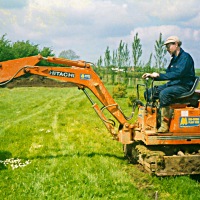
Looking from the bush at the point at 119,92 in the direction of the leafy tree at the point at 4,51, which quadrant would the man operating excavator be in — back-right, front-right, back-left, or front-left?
back-left

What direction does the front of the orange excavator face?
to the viewer's left

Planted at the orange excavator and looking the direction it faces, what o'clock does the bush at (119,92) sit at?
The bush is roughly at 3 o'clock from the orange excavator.

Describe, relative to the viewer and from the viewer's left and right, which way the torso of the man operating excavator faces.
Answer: facing to the left of the viewer

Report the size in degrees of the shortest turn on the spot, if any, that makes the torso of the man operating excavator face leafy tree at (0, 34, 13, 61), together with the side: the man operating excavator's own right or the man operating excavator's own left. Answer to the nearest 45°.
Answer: approximately 45° to the man operating excavator's own right

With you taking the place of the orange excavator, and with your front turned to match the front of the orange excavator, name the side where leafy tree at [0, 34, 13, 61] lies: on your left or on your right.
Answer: on your right

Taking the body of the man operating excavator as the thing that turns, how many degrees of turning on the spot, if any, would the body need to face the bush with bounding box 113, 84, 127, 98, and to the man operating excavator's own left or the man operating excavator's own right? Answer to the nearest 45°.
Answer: approximately 90° to the man operating excavator's own right
